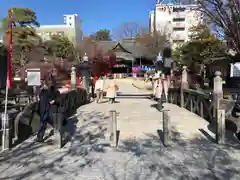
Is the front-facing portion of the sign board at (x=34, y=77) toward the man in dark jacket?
yes

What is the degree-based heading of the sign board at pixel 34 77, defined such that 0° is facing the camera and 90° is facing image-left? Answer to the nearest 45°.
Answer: approximately 0°

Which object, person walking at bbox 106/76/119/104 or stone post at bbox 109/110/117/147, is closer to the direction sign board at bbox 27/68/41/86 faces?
the stone post

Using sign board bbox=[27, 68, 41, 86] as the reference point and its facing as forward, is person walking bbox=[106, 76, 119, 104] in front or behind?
behind

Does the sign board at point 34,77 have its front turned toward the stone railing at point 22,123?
yes

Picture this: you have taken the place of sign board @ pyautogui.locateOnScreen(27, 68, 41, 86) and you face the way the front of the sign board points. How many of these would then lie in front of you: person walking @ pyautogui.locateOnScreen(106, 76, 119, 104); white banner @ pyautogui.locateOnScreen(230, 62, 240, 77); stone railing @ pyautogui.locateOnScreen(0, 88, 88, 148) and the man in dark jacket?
2
